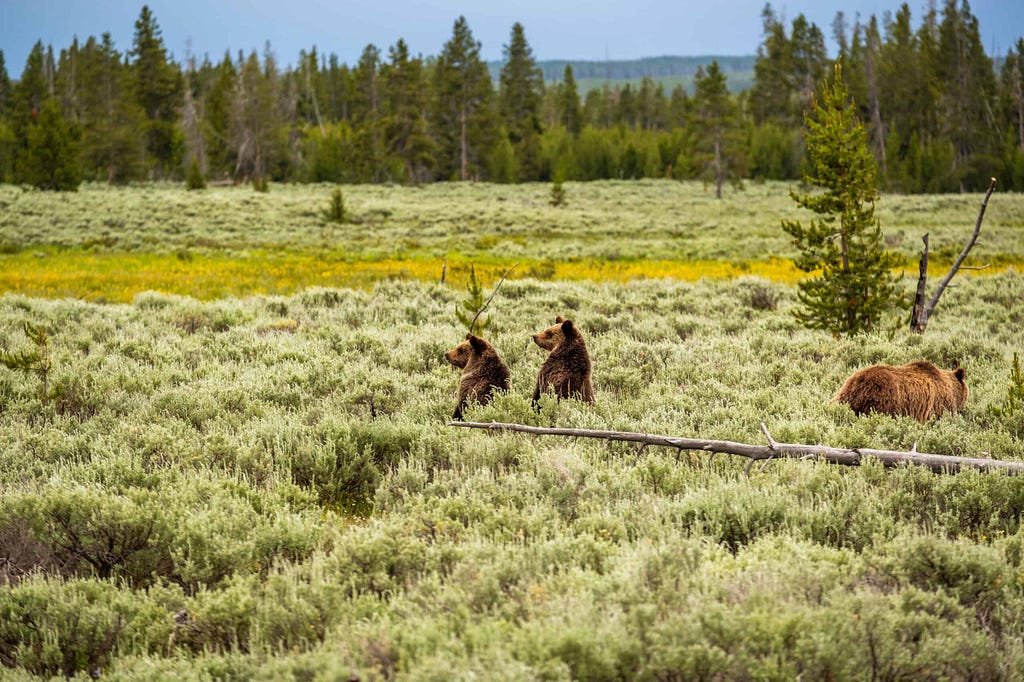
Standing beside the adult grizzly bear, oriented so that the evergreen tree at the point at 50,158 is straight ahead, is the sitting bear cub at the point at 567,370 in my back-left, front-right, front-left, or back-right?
front-left

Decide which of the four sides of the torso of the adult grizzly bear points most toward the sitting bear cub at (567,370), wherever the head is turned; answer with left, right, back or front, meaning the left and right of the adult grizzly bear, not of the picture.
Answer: back

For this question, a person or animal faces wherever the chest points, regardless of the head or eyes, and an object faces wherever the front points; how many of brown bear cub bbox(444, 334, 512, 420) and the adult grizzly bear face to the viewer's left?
1

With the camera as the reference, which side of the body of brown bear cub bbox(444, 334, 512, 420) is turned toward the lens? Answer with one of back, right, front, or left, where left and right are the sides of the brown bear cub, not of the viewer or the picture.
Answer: left

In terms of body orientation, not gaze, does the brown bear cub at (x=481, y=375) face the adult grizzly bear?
no

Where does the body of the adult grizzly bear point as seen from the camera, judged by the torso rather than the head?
to the viewer's right

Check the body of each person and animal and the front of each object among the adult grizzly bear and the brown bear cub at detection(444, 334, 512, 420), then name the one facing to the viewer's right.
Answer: the adult grizzly bear

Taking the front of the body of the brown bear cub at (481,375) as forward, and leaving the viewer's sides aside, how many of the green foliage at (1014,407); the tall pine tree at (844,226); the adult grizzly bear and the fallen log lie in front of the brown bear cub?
0

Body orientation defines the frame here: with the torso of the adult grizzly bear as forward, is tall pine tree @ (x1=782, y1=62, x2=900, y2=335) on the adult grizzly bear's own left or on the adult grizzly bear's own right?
on the adult grizzly bear's own left

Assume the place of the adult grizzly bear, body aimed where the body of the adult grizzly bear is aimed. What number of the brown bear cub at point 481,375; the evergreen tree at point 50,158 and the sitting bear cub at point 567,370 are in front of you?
0

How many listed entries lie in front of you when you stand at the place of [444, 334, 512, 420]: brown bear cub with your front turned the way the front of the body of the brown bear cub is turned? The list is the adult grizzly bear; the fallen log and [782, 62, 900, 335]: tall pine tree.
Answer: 0

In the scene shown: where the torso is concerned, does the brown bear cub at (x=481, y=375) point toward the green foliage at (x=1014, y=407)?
no

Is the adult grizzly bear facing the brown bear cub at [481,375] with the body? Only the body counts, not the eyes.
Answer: no
